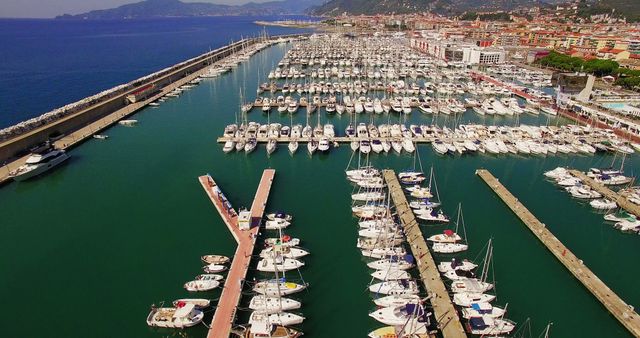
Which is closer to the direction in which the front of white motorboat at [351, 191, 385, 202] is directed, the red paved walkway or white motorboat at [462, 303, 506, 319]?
the red paved walkway

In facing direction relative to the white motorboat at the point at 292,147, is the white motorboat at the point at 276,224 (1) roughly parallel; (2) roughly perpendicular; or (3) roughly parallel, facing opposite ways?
roughly perpendicular

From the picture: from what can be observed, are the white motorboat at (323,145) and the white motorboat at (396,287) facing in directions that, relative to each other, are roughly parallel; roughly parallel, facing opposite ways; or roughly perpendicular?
roughly perpendicular

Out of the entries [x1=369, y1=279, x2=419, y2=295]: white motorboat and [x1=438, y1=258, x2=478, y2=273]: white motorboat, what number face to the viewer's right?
1

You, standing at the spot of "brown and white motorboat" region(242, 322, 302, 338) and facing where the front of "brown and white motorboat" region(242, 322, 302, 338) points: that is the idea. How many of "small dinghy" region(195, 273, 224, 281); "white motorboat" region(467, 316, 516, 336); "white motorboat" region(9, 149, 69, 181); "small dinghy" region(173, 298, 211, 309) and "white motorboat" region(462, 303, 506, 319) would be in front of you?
2

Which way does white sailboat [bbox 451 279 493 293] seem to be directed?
to the viewer's right

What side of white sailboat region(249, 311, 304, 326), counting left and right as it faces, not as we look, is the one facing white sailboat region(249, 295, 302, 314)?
left

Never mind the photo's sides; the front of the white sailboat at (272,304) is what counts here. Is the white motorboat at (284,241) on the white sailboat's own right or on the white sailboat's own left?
on the white sailboat's own left

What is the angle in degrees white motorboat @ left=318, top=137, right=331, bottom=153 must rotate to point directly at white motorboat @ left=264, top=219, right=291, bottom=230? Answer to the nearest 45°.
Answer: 0° — it already faces it

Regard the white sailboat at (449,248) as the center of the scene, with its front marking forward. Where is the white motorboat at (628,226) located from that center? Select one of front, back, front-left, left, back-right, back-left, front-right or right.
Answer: front-left

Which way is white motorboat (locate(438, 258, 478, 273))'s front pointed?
to the viewer's right

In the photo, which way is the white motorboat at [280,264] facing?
to the viewer's right
